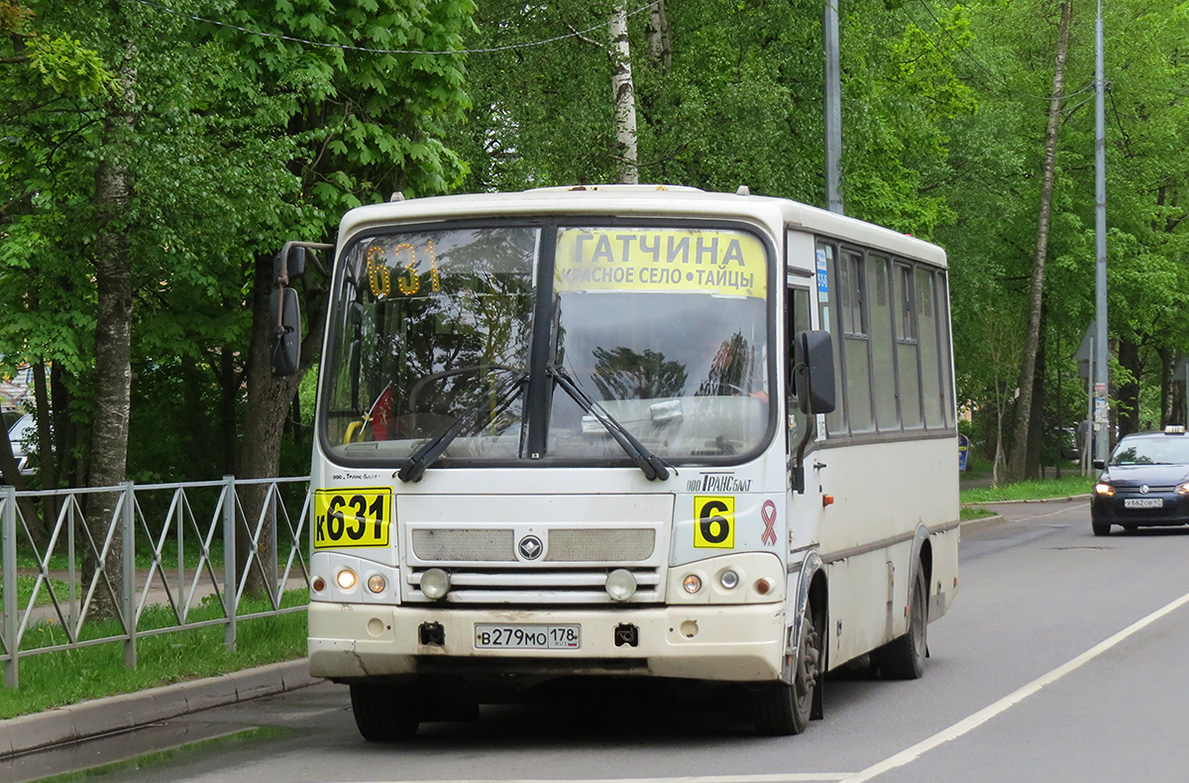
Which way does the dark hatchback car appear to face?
toward the camera

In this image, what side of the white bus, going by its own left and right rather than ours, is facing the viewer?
front

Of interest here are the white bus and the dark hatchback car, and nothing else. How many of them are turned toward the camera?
2

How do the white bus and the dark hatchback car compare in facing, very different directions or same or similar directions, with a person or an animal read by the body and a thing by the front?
same or similar directions

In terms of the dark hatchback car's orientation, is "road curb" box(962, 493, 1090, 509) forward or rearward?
rearward

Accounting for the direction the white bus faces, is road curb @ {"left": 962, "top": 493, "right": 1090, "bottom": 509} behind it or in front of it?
behind

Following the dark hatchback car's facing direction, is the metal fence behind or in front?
in front

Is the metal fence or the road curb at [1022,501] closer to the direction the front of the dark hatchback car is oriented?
the metal fence

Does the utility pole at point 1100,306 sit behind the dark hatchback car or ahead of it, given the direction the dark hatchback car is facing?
behind

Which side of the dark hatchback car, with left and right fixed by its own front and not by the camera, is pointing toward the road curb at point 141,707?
front

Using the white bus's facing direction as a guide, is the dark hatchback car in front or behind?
behind
